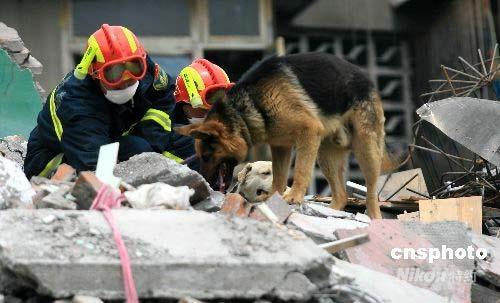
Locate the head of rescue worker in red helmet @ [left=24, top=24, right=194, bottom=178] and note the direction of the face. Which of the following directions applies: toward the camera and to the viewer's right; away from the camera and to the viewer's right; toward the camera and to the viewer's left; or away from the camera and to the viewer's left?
toward the camera and to the viewer's right

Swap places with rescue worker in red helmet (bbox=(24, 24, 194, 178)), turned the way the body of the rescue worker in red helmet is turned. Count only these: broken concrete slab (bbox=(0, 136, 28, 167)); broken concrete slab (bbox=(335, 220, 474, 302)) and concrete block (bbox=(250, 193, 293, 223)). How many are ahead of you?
2

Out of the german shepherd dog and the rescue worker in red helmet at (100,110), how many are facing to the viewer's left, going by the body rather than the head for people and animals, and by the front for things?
1

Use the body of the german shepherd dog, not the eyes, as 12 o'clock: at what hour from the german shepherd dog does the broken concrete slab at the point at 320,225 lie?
The broken concrete slab is roughly at 9 o'clock from the german shepherd dog.

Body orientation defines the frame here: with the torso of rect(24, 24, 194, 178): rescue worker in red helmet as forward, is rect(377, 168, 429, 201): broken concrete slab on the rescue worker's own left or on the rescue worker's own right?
on the rescue worker's own left

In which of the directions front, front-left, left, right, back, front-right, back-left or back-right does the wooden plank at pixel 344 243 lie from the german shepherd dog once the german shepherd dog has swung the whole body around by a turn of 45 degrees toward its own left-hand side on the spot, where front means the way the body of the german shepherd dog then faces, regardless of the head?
front-left

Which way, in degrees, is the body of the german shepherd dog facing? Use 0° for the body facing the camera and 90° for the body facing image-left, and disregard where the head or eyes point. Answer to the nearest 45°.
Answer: approximately 90°

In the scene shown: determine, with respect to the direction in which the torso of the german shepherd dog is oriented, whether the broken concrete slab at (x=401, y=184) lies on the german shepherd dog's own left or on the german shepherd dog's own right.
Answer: on the german shepherd dog's own right

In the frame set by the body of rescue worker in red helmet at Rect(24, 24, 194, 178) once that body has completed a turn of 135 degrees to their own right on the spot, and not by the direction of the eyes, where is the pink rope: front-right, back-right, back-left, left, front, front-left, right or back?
left

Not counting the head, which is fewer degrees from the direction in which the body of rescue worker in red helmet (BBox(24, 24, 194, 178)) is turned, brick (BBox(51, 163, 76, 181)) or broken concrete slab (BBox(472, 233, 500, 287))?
the broken concrete slab

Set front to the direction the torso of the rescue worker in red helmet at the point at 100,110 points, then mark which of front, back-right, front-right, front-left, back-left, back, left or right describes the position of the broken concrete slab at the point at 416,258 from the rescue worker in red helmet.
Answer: front

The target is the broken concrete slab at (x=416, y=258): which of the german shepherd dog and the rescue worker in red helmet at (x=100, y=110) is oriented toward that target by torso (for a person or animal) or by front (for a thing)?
the rescue worker in red helmet

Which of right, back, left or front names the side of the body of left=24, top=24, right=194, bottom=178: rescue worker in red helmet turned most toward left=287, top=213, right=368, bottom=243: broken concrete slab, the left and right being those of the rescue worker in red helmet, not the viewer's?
front

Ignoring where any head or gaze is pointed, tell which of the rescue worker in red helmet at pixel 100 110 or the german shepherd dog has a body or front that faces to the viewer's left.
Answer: the german shepherd dog

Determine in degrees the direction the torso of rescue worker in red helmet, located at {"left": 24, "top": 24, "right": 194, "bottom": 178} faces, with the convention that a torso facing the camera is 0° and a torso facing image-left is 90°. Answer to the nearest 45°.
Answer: approximately 315°

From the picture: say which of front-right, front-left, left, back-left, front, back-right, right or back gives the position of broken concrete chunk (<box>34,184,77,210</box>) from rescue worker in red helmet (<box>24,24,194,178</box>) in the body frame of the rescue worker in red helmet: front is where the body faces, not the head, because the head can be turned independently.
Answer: front-right

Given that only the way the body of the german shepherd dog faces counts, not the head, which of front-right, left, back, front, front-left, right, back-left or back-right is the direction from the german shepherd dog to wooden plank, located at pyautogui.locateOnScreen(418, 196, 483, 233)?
back

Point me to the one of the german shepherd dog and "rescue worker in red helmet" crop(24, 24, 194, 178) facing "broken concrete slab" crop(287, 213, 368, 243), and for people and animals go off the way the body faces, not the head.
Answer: the rescue worker in red helmet
